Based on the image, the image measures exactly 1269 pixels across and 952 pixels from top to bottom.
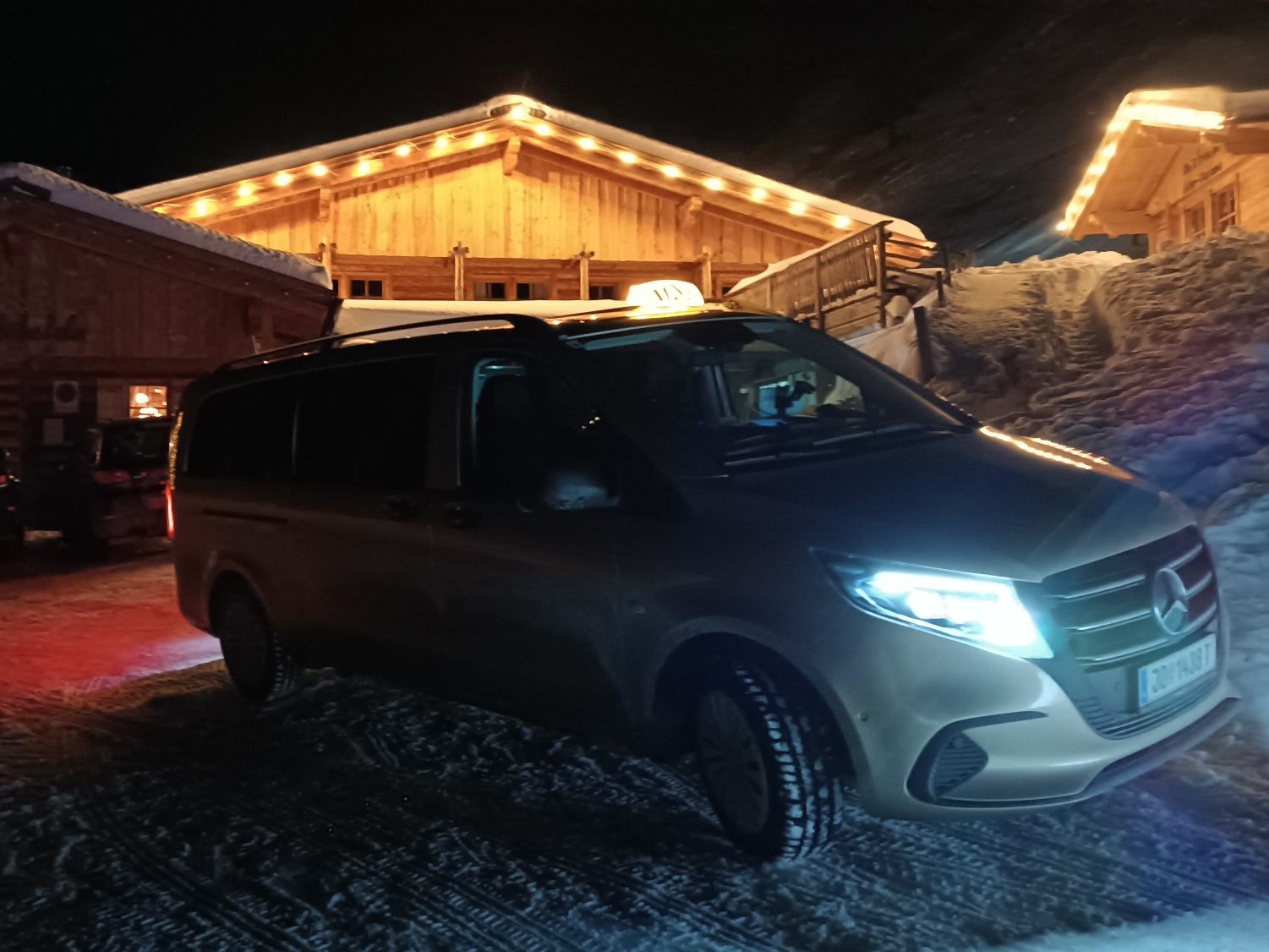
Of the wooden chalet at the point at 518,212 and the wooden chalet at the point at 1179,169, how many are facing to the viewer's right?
0

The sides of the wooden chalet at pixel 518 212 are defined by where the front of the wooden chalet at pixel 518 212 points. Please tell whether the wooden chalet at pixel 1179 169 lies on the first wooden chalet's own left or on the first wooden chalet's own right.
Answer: on the first wooden chalet's own left

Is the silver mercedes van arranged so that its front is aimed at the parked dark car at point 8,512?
no

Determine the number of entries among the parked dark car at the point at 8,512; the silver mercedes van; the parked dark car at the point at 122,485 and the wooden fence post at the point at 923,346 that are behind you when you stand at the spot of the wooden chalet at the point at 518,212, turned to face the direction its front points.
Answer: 0

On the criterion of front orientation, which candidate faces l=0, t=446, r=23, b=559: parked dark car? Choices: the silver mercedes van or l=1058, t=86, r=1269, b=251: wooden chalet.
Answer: the wooden chalet

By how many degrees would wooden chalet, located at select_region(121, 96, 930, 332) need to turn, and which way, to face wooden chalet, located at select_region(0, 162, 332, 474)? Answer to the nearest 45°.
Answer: approximately 90° to its right

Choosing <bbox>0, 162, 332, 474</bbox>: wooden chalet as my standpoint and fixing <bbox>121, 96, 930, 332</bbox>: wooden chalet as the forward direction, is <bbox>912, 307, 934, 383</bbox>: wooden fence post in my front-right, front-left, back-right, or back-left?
front-right

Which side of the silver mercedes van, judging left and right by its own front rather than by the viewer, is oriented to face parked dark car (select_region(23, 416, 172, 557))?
back

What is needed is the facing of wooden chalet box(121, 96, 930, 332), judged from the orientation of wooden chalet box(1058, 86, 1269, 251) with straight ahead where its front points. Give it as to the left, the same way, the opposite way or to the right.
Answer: to the left

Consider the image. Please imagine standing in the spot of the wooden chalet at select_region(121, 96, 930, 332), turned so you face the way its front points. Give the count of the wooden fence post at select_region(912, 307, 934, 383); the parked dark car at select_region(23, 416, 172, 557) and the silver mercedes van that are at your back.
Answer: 0

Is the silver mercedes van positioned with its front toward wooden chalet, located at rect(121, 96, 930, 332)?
no

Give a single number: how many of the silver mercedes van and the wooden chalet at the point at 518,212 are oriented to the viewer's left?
0

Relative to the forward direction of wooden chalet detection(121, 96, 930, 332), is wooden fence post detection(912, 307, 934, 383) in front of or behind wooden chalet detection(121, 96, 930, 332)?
in front

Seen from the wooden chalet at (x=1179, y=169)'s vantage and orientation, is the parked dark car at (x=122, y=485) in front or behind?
in front

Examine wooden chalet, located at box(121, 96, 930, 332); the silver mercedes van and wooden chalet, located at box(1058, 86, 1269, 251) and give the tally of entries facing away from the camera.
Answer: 0

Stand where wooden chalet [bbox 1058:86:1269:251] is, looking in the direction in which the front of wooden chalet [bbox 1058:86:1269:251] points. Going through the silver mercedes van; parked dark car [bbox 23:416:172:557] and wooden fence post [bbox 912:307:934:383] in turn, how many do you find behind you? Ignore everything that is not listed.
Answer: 0

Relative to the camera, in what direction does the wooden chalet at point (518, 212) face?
facing the viewer
